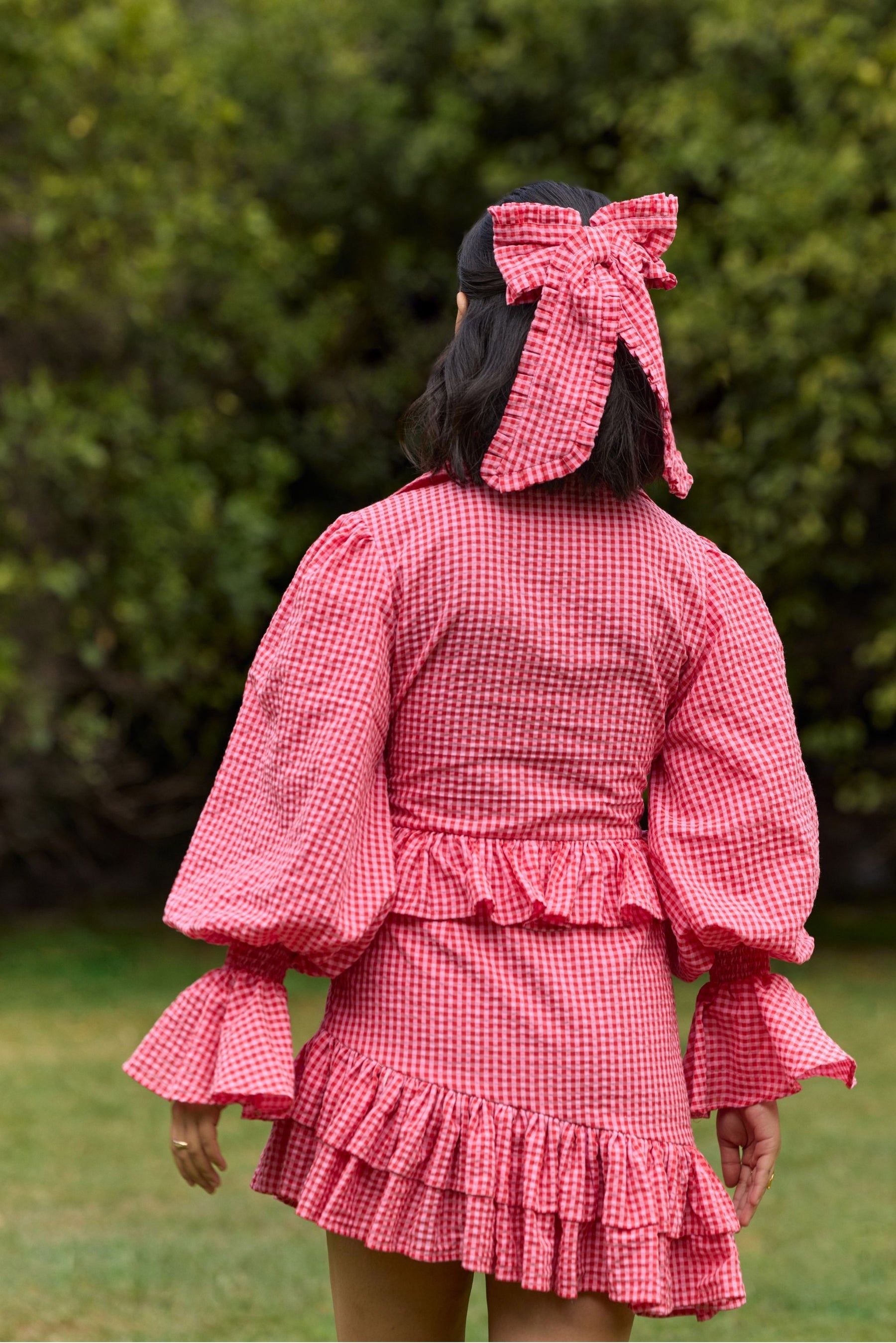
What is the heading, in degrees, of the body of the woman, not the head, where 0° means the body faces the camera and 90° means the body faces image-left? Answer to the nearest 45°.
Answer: approximately 180°
